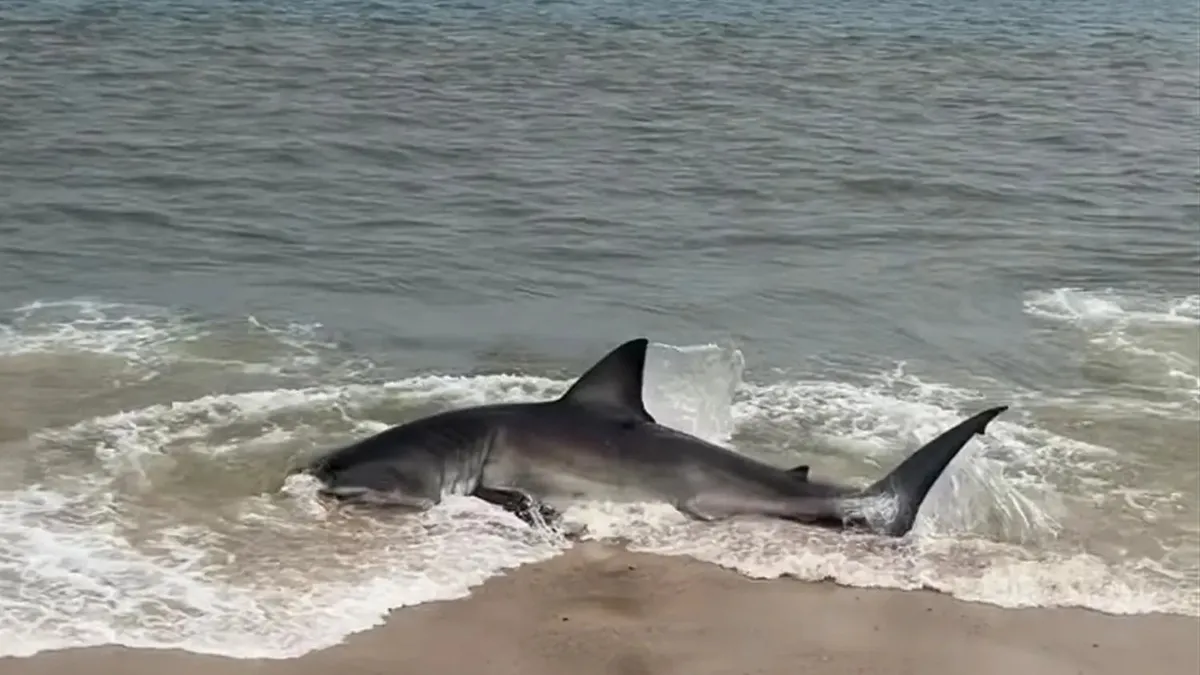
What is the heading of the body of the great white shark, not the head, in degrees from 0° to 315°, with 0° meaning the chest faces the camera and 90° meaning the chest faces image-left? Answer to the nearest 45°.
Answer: approximately 90°
